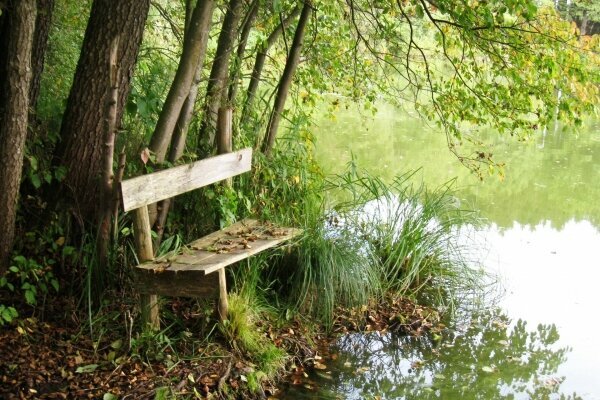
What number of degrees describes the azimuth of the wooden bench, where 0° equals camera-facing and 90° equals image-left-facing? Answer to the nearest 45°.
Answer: approximately 315°

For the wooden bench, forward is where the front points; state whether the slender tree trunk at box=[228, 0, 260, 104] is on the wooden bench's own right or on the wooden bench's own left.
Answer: on the wooden bench's own left

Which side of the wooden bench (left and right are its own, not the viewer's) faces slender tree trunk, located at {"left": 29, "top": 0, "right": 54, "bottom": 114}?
back

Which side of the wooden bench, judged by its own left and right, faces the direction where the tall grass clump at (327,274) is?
left

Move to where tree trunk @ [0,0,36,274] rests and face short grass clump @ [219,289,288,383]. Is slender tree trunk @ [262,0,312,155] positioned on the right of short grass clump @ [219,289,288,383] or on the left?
left

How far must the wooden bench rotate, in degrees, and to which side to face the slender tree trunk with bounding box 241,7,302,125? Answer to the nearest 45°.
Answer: approximately 135° to its left
